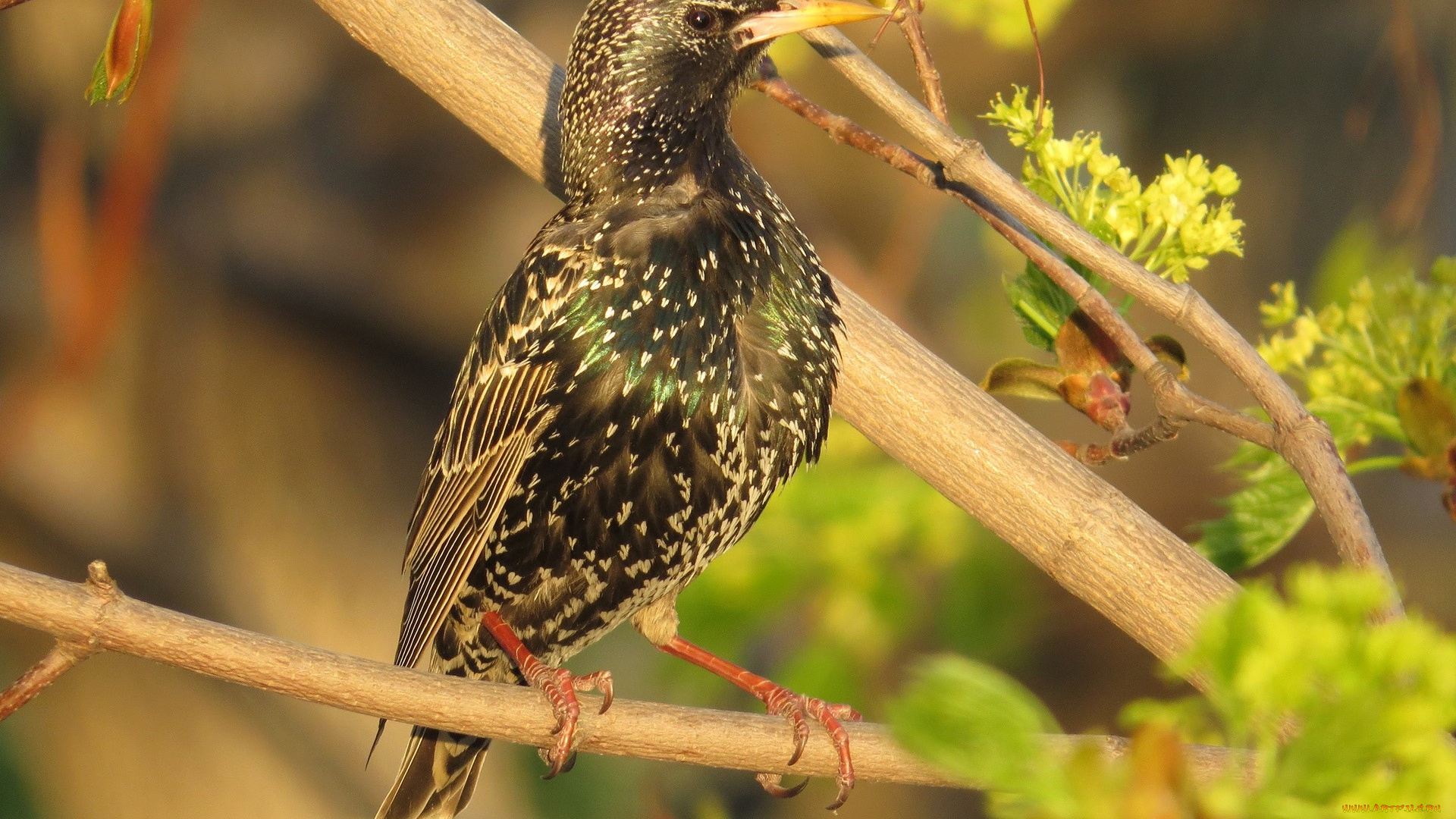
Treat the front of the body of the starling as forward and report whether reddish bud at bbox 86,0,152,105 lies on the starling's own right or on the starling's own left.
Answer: on the starling's own right

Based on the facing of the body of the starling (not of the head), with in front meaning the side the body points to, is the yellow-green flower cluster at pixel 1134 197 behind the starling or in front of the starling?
in front

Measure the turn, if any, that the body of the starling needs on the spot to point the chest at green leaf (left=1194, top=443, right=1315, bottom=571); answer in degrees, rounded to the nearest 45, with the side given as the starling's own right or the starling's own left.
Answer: approximately 45° to the starling's own left

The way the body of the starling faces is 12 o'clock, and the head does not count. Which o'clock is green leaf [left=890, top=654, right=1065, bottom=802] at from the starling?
The green leaf is roughly at 1 o'clock from the starling.

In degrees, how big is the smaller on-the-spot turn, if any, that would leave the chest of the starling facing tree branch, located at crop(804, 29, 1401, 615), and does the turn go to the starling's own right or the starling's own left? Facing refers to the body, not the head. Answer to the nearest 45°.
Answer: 0° — it already faces it

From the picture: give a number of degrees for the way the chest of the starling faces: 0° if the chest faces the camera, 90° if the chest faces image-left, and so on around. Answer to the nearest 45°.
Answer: approximately 315°
